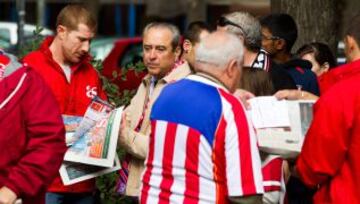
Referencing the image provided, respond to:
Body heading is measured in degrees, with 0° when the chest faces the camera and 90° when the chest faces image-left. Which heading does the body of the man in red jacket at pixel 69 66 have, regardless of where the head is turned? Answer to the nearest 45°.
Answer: approximately 315°

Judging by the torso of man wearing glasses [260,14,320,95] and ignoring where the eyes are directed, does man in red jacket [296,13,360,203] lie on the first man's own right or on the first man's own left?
on the first man's own left

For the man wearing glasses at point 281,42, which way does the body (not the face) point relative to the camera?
to the viewer's left

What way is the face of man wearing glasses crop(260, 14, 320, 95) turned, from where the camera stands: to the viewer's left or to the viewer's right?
to the viewer's left
